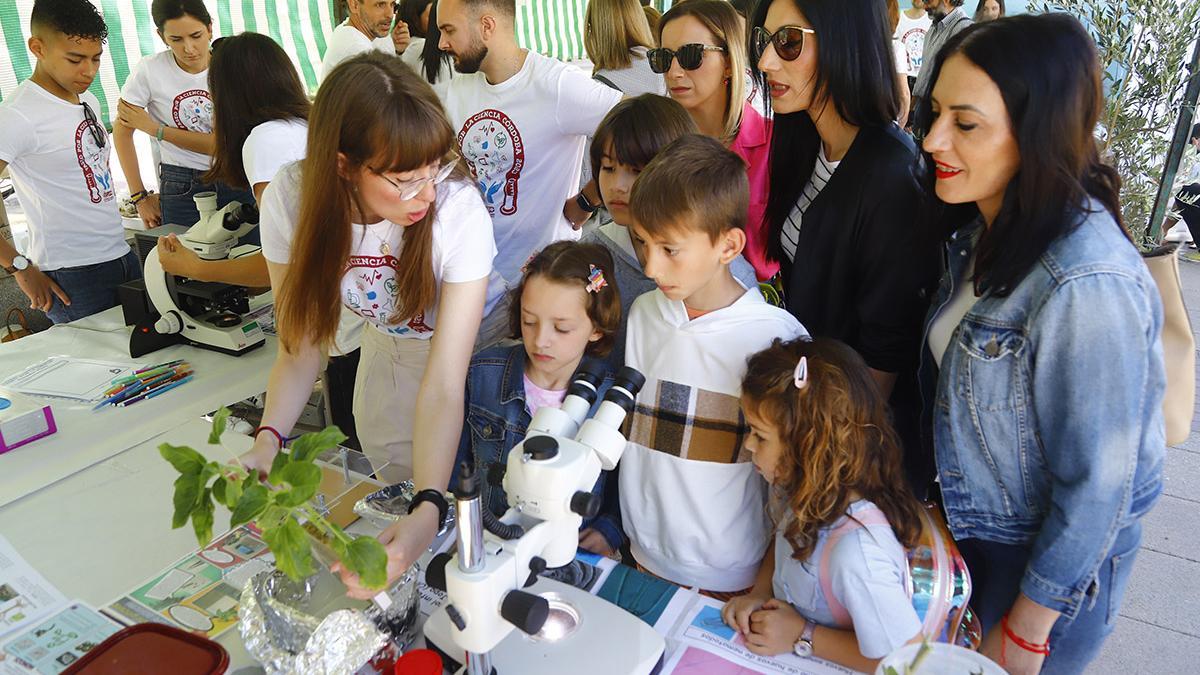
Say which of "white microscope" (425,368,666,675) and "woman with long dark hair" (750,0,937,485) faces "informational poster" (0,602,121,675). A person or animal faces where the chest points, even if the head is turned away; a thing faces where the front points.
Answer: the woman with long dark hair

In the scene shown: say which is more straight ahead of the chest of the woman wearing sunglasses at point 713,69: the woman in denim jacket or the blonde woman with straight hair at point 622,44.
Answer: the woman in denim jacket

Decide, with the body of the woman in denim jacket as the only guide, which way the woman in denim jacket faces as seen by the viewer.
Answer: to the viewer's left

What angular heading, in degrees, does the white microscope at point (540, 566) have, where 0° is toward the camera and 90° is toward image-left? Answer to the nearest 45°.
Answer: approximately 225°

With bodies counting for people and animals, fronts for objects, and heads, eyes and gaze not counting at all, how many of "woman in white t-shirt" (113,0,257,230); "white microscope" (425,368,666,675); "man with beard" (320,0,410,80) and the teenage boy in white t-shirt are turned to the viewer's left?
0

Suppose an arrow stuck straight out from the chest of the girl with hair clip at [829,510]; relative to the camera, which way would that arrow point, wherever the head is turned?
to the viewer's left

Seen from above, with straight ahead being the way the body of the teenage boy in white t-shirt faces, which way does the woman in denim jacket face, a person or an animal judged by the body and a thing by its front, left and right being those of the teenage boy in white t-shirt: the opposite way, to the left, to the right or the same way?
the opposite way

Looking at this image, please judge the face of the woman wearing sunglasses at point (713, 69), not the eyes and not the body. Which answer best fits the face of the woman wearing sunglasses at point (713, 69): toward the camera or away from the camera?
toward the camera

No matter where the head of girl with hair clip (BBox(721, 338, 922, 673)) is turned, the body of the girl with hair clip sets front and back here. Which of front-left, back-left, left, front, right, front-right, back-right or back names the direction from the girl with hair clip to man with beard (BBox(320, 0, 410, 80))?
front-right

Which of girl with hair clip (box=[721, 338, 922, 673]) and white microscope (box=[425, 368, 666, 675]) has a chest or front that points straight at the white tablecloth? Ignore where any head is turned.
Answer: the girl with hair clip

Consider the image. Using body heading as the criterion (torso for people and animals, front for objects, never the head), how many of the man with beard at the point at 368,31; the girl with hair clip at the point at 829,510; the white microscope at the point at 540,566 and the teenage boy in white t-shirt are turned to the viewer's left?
1

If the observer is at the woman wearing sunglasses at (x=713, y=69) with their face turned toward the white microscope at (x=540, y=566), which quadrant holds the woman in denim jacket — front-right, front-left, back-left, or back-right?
front-left

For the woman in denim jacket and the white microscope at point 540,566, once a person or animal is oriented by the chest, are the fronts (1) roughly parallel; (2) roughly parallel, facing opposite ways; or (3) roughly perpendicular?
roughly perpendicular

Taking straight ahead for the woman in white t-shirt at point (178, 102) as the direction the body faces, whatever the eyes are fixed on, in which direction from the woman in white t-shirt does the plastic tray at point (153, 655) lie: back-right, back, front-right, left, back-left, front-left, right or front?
front-right

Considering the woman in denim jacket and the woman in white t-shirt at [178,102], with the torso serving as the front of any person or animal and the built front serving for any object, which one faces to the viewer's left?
the woman in denim jacket

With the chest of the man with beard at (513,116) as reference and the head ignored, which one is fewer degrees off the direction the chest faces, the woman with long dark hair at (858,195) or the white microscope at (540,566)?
the white microscope

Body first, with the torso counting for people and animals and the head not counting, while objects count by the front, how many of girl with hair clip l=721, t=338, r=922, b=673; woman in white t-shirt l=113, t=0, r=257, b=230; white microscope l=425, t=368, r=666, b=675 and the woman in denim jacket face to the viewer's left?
2
